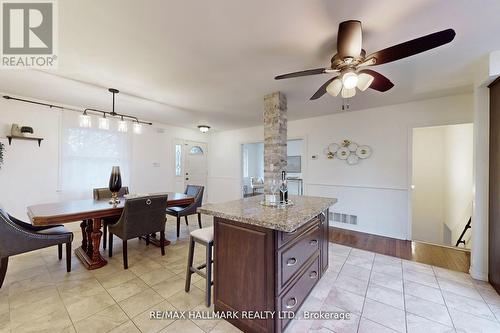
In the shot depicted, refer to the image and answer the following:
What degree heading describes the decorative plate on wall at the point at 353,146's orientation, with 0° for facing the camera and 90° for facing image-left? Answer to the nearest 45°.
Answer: approximately 0°

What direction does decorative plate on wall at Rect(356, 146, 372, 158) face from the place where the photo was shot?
facing the viewer

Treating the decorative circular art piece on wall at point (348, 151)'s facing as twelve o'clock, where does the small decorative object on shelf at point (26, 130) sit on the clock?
The small decorative object on shelf is roughly at 2 o'clock from the decorative circular art piece on wall.

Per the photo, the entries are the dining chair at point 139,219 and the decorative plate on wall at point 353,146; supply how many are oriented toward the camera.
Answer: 1

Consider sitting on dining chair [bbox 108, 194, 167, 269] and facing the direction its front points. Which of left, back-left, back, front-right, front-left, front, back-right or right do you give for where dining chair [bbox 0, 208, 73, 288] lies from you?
front-left

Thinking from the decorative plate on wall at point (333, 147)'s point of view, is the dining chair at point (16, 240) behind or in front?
in front

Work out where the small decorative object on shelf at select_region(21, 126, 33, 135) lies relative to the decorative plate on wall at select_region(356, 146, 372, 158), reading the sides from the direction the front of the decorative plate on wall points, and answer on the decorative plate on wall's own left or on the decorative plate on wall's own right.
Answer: on the decorative plate on wall's own right

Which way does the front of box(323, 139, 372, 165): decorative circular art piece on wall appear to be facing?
toward the camera

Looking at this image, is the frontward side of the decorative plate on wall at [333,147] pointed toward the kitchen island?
yes

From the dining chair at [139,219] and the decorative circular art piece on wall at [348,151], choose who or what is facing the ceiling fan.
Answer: the decorative circular art piece on wall

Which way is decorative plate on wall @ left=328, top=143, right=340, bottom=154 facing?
toward the camera
